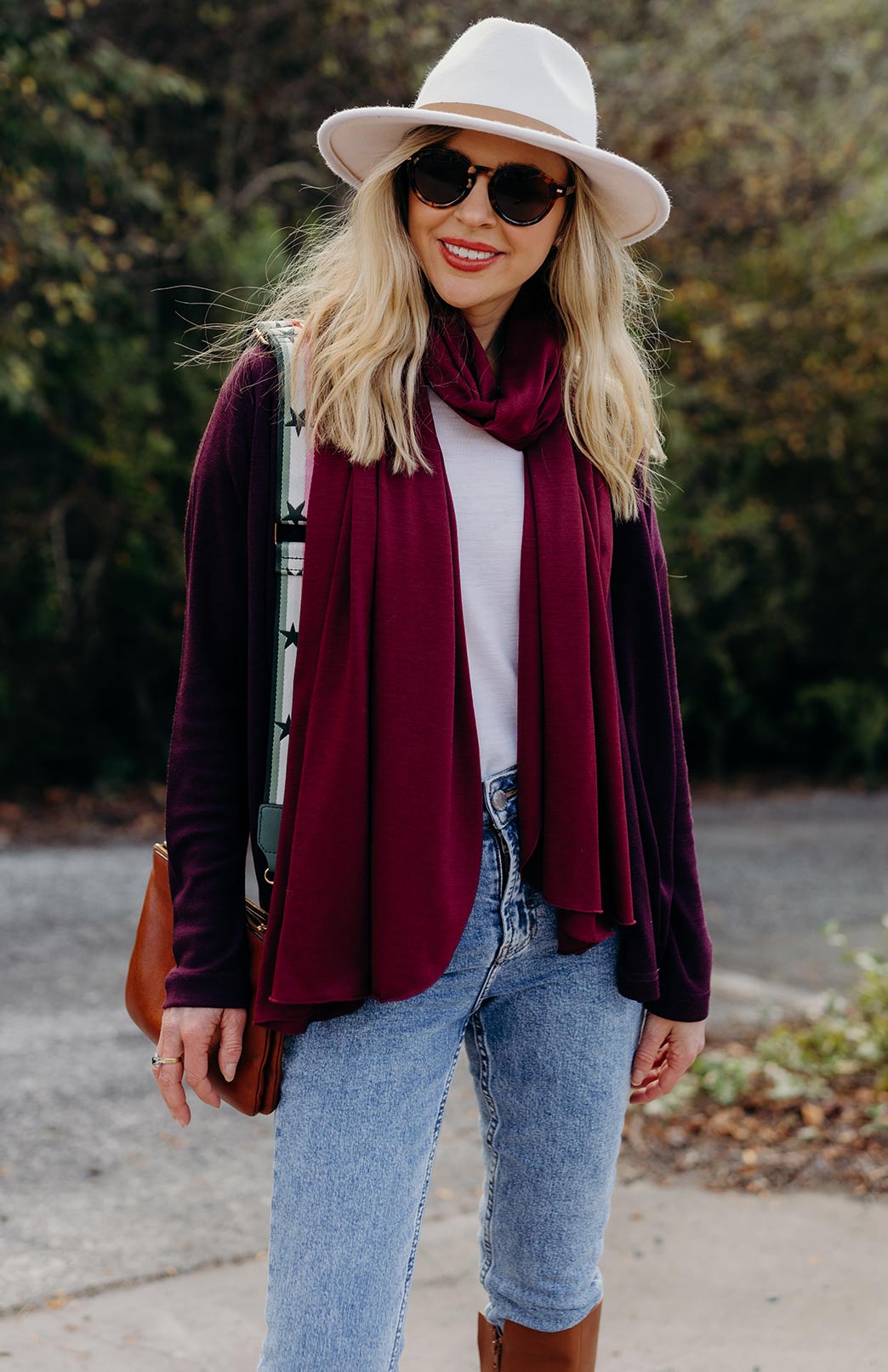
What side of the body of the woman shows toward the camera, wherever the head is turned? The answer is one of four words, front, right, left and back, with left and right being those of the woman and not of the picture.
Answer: front
